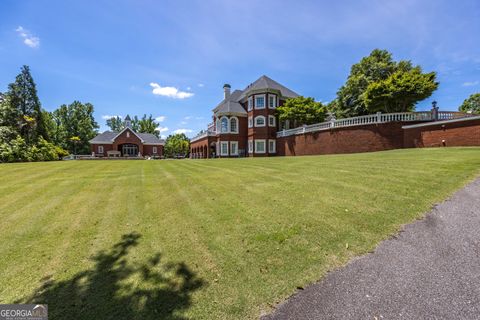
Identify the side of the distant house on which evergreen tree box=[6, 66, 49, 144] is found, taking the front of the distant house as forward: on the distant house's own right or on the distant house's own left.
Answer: on the distant house's own right

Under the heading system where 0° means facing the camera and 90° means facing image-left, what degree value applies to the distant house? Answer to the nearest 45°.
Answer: approximately 0°

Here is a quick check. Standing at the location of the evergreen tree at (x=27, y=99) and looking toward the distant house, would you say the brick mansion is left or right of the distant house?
right

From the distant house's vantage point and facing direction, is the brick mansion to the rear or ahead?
ahead

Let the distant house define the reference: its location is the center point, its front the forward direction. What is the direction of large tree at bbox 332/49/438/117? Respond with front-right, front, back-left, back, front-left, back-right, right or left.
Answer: front-left

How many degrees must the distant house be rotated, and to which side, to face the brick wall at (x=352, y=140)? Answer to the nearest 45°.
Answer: approximately 45° to its left
